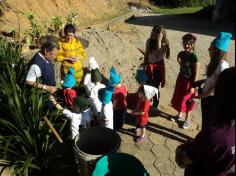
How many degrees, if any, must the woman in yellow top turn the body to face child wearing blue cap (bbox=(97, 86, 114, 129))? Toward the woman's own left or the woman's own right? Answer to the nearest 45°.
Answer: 0° — they already face them

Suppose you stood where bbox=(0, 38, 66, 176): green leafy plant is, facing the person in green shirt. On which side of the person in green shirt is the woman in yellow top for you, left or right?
left

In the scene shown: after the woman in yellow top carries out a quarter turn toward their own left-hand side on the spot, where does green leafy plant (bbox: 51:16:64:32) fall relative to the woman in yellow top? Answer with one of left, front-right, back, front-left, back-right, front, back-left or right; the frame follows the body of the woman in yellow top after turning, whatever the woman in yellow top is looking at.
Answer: left

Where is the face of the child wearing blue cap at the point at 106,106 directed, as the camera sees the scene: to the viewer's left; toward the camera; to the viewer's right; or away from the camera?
away from the camera

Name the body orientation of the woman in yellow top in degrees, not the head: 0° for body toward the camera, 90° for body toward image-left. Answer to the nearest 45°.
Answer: approximately 0°

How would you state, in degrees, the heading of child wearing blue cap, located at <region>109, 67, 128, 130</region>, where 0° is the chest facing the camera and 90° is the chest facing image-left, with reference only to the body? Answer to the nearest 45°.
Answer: approximately 135°

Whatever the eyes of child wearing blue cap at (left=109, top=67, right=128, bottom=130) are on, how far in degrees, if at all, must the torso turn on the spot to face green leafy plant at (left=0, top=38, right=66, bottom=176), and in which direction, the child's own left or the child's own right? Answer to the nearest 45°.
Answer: approximately 90° to the child's own left

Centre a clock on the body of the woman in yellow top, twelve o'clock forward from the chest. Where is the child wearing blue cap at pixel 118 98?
The child wearing blue cap is roughly at 11 o'clock from the woman in yellow top.
